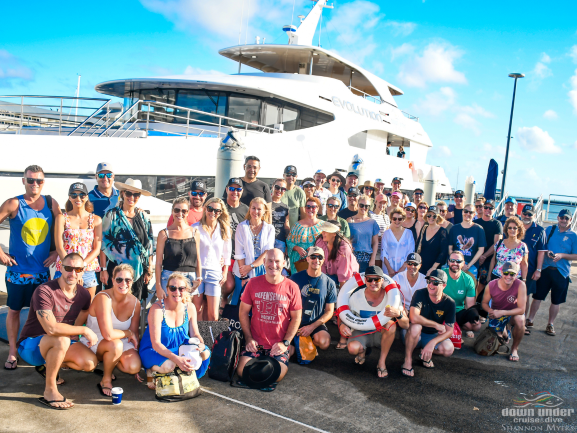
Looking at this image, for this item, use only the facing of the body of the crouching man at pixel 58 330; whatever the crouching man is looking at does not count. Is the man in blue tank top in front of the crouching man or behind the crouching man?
behind

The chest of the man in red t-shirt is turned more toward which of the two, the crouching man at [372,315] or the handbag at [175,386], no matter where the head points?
the handbag

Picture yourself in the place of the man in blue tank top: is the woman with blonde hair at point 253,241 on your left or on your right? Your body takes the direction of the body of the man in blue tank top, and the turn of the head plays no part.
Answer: on your left

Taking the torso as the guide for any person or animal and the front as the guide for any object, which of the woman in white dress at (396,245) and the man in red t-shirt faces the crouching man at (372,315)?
the woman in white dress

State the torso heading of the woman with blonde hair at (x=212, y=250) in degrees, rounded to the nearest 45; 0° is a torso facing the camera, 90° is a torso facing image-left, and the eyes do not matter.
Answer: approximately 0°

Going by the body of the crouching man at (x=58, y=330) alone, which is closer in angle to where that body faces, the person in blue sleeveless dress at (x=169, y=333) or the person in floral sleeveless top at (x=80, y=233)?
the person in blue sleeveless dress

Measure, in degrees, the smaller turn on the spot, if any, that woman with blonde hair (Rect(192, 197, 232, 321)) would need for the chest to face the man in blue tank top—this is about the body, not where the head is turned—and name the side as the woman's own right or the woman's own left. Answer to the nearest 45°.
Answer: approximately 90° to the woman's own right

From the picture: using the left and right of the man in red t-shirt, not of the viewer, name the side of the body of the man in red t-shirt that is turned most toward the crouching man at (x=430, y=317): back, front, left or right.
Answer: left

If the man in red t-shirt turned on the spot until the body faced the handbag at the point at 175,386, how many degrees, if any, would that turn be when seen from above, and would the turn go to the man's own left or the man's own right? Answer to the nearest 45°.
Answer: approximately 45° to the man's own right
